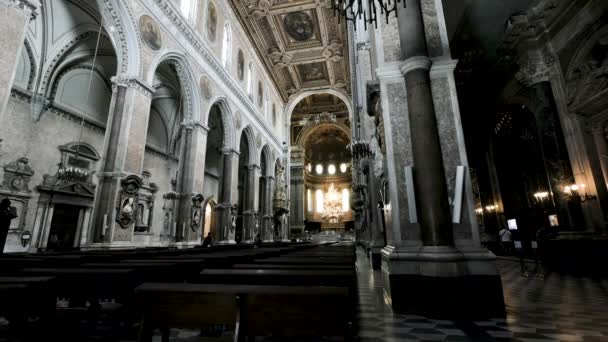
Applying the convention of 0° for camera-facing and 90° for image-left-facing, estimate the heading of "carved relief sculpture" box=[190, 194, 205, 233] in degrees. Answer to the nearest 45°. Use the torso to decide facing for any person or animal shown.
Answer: approximately 315°

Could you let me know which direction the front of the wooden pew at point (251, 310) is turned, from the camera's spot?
facing away from the viewer

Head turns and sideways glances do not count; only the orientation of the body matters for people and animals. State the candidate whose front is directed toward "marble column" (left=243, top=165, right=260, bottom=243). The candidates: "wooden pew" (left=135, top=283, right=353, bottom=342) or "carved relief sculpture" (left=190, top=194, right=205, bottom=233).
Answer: the wooden pew

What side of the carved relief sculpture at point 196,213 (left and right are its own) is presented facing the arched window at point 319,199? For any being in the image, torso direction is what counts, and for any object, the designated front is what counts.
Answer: left

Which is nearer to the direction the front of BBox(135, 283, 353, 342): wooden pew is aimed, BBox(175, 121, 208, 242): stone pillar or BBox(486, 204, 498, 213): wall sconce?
the stone pillar

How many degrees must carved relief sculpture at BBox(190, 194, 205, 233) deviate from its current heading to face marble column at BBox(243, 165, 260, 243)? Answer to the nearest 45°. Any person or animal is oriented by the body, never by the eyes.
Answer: approximately 90° to its left

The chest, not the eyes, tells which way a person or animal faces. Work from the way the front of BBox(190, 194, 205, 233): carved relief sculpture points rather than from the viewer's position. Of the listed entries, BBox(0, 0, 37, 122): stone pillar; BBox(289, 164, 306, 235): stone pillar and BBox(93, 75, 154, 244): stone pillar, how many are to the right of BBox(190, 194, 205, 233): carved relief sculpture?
2

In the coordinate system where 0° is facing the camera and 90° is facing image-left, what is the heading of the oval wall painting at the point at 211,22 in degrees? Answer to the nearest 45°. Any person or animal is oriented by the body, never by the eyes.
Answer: approximately 315°

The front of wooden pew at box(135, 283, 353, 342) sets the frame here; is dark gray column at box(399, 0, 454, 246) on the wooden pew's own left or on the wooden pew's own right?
on the wooden pew's own right

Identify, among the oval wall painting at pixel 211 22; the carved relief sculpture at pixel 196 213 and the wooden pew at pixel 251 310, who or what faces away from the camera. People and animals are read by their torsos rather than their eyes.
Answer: the wooden pew
